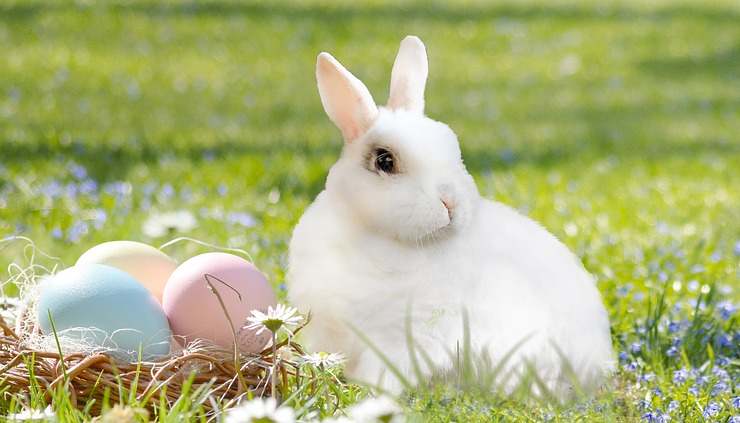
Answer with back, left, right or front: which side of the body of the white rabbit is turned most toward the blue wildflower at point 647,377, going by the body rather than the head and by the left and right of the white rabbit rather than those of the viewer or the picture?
back

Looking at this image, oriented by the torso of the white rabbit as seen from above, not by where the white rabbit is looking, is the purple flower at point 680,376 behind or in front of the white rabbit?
behind

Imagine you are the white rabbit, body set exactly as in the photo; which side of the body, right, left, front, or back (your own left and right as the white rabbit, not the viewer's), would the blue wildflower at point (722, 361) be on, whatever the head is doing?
back

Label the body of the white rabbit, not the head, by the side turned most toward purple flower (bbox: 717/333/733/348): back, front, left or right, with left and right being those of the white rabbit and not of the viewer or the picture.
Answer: back

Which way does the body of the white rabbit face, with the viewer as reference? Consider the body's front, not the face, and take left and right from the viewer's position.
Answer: facing the viewer and to the left of the viewer

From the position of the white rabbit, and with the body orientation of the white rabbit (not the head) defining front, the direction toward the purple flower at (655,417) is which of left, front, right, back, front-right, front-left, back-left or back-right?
back-left

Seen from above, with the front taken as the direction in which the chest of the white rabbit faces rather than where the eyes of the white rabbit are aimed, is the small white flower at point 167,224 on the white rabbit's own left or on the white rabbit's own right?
on the white rabbit's own right

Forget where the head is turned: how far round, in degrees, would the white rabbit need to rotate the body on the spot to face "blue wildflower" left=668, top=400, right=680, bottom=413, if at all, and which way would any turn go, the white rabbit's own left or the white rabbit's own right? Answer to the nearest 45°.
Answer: approximately 135° to the white rabbit's own left

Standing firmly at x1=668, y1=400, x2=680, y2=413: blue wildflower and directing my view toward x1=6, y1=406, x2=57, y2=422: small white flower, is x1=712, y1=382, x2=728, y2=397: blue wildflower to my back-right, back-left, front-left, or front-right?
back-right

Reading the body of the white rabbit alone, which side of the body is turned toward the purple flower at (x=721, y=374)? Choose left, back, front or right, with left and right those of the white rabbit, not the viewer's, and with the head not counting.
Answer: back

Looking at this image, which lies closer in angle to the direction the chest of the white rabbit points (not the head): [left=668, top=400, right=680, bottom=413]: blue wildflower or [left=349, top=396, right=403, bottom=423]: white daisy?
the white daisy
